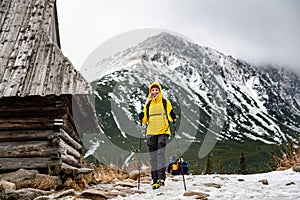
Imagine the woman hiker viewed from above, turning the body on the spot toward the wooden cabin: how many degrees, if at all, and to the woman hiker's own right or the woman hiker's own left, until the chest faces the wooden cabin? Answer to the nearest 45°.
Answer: approximately 90° to the woman hiker's own right

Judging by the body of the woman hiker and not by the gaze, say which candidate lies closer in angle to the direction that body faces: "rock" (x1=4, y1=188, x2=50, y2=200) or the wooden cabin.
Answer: the rock

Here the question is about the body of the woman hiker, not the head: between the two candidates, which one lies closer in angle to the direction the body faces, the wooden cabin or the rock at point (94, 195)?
the rock

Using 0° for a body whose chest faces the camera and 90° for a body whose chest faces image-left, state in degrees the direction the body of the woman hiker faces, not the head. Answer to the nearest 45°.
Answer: approximately 0°

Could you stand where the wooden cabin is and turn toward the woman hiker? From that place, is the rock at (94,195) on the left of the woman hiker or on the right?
right

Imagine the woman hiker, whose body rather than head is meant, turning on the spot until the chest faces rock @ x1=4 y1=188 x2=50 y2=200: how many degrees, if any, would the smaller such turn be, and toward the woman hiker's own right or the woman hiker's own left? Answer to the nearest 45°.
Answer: approximately 45° to the woman hiker's own right
